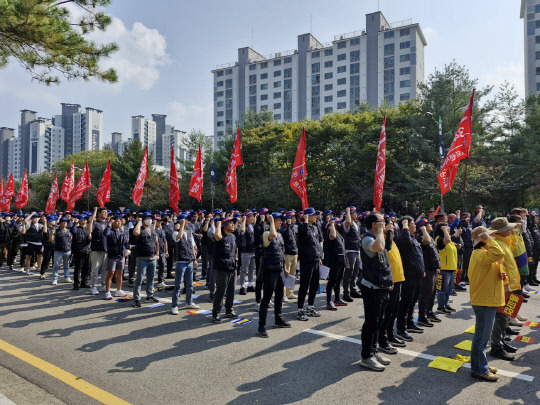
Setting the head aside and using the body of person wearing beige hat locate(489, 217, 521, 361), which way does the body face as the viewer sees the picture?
to the viewer's right

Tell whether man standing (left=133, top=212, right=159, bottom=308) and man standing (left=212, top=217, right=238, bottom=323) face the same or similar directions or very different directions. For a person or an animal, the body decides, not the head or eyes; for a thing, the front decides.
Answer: same or similar directions

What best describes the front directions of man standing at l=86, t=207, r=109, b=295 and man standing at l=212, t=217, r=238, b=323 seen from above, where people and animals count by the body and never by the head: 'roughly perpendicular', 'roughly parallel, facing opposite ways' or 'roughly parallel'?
roughly parallel

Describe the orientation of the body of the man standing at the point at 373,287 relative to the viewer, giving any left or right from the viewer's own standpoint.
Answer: facing to the right of the viewer

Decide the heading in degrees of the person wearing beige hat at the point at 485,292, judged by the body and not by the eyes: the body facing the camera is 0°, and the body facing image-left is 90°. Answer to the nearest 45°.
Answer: approximately 270°

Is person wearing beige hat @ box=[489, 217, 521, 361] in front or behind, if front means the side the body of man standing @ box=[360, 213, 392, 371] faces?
in front

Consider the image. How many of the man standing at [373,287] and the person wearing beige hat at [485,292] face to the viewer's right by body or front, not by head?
2
